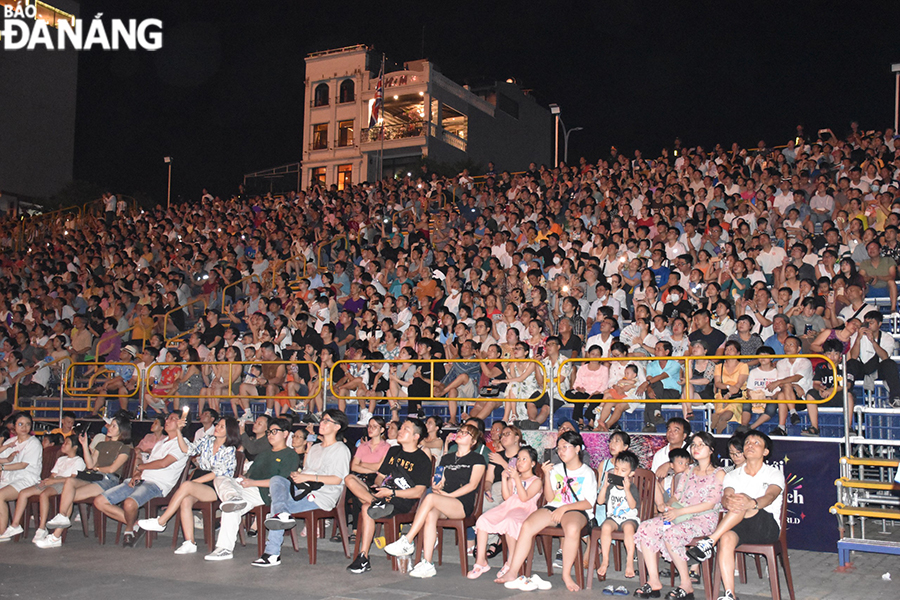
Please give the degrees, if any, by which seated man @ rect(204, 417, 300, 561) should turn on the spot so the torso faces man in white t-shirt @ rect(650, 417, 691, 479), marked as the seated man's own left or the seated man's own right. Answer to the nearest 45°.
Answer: approximately 135° to the seated man's own left

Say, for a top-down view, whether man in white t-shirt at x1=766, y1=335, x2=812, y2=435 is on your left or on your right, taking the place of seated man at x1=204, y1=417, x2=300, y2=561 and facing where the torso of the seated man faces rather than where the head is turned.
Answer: on your left

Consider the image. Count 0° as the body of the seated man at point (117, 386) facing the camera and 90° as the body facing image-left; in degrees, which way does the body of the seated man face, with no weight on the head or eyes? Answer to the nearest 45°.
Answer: approximately 45°

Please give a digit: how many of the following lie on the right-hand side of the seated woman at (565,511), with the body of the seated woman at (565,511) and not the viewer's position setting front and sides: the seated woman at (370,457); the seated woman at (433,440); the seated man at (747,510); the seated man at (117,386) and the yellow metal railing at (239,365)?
4

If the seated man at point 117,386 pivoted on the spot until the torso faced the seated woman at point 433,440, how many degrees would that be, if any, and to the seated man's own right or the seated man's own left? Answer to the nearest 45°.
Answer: approximately 90° to the seated man's own left

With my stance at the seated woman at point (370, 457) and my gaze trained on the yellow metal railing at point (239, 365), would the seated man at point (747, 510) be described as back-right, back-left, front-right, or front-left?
back-right

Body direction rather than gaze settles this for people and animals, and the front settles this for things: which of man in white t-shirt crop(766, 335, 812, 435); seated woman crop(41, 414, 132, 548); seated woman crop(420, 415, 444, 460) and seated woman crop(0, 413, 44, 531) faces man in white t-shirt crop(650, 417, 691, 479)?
man in white t-shirt crop(766, 335, 812, 435)

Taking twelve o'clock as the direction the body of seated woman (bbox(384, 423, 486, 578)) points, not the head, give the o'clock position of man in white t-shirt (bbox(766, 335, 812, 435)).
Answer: The man in white t-shirt is roughly at 7 o'clock from the seated woman.

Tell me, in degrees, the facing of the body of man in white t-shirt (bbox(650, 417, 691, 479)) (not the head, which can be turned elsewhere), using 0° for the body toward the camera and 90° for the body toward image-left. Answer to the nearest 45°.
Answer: approximately 45°
